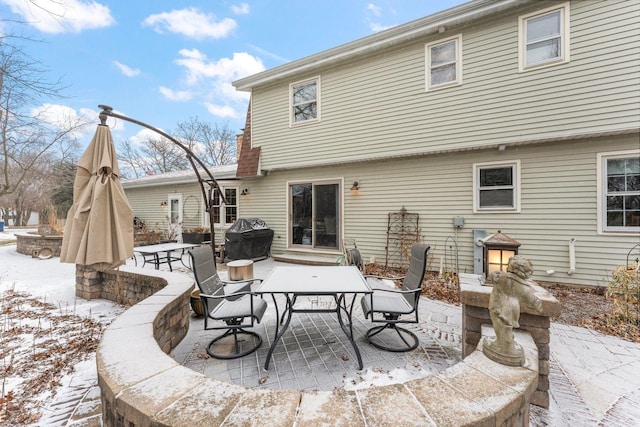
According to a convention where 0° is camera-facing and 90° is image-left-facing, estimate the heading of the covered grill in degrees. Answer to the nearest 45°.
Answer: approximately 0°

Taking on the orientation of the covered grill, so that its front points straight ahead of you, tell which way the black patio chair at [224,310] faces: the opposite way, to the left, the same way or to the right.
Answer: to the left

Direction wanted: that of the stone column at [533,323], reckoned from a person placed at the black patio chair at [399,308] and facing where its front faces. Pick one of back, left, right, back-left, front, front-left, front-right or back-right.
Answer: back-left

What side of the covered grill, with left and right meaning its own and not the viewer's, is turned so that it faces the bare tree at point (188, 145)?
back

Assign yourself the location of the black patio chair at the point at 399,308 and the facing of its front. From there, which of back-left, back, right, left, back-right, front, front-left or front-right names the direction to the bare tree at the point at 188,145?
front-right

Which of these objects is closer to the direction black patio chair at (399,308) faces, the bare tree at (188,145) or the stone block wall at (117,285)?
the stone block wall

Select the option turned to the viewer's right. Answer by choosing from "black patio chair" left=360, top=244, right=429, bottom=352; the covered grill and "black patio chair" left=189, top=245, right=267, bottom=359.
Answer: "black patio chair" left=189, top=245, right=267, bottom=359

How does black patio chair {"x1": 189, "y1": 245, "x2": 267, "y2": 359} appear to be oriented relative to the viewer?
to the viewer's right

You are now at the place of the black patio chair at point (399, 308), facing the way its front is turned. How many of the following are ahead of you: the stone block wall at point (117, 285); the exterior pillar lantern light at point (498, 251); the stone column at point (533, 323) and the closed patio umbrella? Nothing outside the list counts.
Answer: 2

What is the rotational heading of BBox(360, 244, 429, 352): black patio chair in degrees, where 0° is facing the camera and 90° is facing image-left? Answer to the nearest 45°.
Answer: approximately 90°

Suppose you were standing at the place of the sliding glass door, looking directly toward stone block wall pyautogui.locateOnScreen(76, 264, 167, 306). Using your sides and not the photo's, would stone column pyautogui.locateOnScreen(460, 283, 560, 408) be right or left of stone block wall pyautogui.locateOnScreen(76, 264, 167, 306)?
left

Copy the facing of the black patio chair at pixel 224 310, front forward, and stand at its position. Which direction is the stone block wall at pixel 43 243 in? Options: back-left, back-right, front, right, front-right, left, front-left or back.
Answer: back-left
